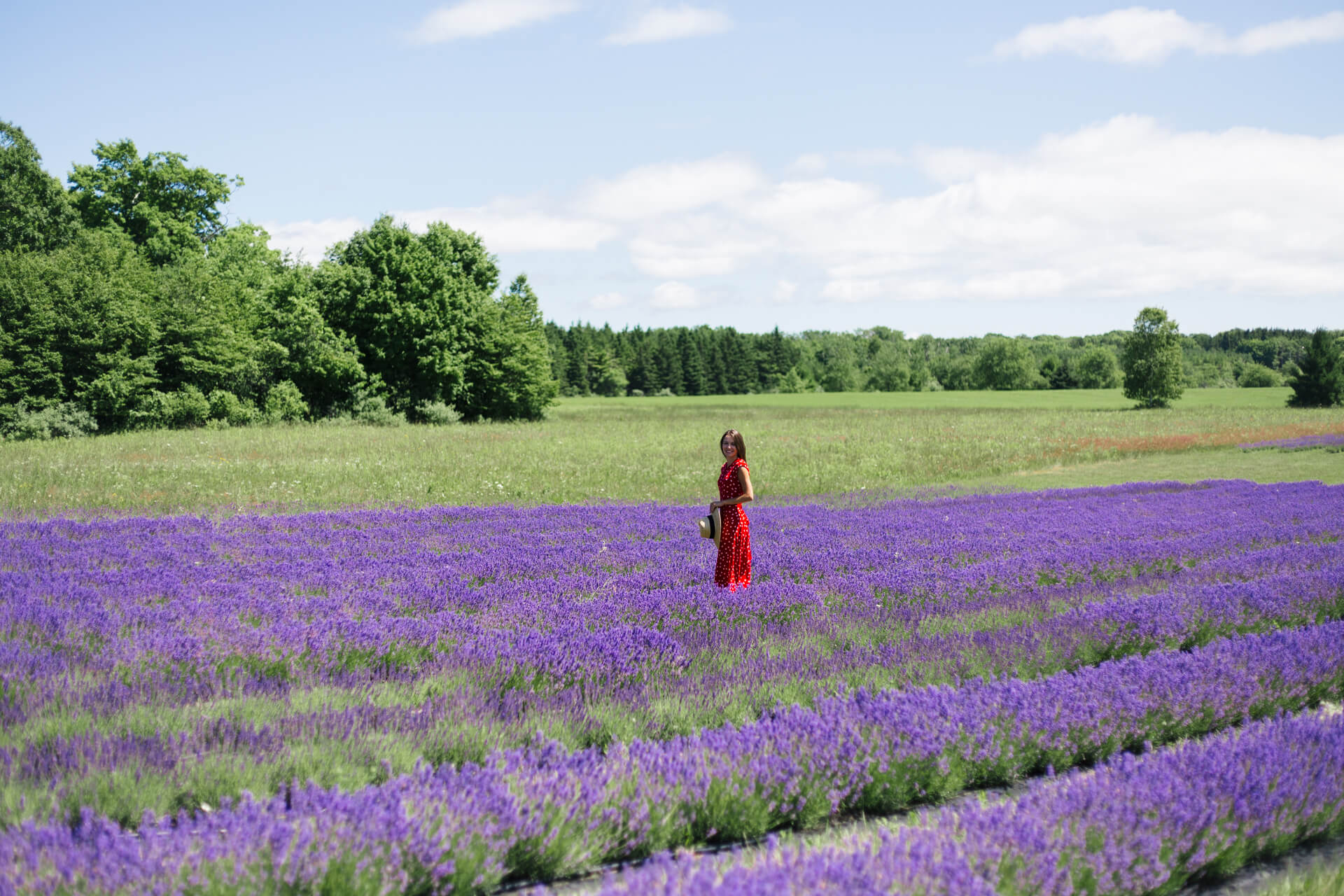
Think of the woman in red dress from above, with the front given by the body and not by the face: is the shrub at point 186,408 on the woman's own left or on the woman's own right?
on the woman's own right

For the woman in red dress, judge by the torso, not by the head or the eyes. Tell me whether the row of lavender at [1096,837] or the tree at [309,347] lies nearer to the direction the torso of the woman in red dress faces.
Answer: the row of lavender

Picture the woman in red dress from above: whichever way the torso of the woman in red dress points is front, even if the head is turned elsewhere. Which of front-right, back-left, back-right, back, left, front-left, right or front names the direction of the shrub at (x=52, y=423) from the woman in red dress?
right
